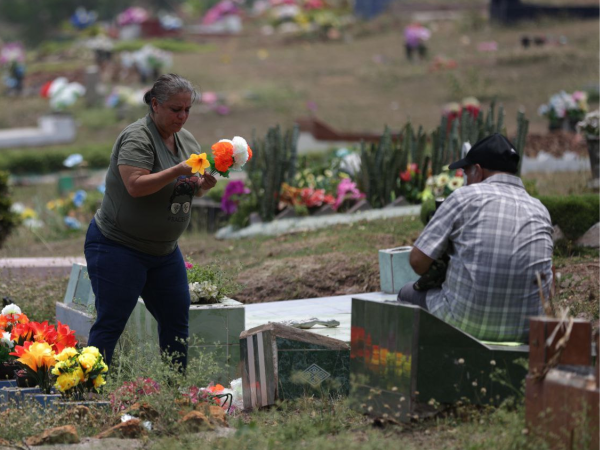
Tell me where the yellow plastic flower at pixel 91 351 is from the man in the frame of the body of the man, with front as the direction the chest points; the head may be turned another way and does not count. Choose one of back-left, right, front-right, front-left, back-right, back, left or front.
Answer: front-left

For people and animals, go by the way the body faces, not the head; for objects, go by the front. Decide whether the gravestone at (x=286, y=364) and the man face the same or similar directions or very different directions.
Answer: very different directions

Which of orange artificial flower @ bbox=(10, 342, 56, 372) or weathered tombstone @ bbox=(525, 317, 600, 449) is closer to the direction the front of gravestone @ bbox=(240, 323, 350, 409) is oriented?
the weathered tombstone

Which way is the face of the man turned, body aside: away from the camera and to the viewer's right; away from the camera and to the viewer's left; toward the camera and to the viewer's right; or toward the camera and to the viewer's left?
away from the camera and to the viewer's left

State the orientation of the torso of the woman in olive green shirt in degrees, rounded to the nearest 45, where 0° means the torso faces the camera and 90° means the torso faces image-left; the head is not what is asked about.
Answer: approximately 315°

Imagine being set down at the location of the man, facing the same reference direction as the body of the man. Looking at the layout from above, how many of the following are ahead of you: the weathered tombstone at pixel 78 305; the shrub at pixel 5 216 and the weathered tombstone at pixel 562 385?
2

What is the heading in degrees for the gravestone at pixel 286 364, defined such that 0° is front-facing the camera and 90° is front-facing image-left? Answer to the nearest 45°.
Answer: approximately 315°

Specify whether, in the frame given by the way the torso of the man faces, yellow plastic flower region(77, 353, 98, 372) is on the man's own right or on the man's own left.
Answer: on the man's own left

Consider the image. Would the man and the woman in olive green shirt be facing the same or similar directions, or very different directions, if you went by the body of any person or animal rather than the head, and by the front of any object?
very different directions

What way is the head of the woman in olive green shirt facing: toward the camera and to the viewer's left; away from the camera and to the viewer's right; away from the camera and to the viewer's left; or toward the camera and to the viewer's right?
toward the camera and to the viewer's right

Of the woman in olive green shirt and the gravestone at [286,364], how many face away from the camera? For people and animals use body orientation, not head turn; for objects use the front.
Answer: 0
